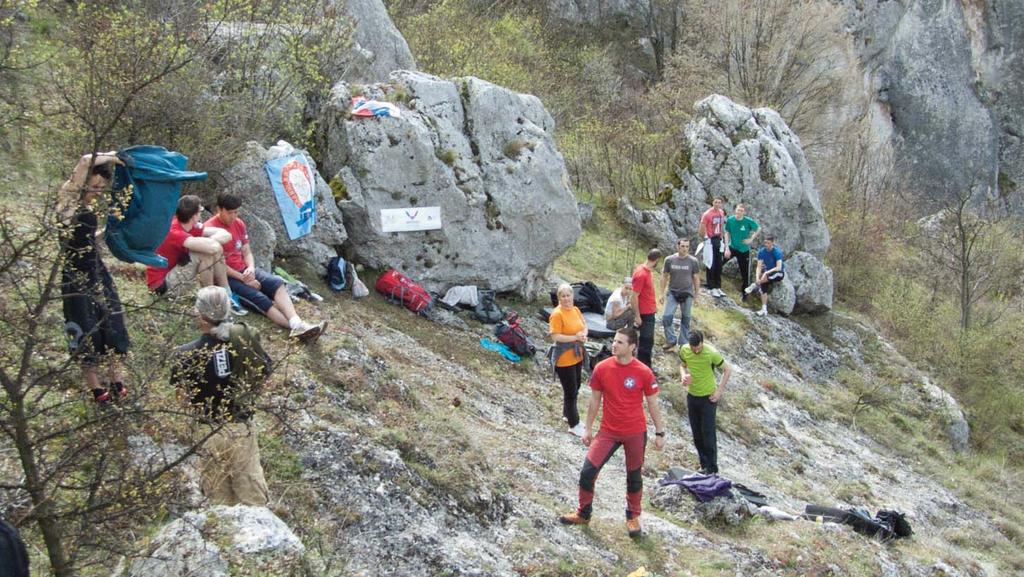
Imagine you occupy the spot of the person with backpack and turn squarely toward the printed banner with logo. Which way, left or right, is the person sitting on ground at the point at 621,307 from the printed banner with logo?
right

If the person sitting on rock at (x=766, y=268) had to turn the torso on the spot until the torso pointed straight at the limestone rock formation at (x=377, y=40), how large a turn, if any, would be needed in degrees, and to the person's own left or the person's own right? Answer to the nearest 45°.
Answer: approximately 45° to the person's own right

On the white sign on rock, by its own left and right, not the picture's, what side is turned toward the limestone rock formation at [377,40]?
back

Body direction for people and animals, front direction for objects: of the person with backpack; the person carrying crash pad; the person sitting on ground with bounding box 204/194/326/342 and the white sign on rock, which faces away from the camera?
the person with backpack

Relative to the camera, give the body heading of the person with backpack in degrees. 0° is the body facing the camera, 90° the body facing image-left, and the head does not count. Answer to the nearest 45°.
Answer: approximately 180°

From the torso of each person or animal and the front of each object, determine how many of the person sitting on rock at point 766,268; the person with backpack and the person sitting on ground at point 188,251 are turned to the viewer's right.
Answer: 1

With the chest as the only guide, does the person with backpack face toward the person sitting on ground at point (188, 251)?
yes

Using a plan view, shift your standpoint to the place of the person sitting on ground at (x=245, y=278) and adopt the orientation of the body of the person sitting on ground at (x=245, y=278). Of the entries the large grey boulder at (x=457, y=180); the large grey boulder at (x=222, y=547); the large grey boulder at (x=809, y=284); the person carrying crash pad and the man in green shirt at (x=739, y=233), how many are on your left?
3
